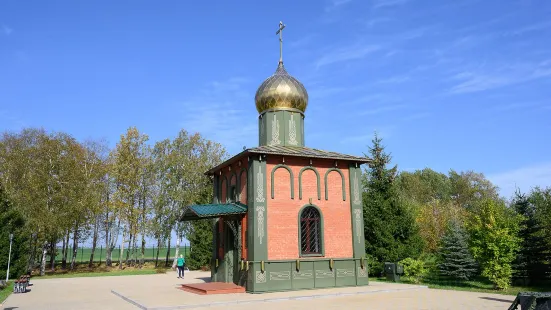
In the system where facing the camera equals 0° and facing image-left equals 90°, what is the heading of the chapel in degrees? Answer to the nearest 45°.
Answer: approximately 90°

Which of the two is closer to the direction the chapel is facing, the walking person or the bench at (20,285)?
the bench

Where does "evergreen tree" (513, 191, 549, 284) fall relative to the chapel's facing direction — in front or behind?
behind

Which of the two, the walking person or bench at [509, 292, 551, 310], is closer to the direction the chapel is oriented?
the walking person

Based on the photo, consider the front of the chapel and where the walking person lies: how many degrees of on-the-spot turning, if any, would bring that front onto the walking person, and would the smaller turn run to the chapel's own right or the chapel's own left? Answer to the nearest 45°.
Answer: approximately 45° to the chapel's own right

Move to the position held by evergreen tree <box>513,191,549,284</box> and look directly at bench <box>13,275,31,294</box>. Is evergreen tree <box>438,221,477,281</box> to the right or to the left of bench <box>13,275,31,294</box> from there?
right

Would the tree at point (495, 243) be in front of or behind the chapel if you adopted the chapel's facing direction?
behind

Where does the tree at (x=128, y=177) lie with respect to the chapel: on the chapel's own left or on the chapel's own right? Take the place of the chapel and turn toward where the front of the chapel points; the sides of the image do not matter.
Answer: on the chapel's own right

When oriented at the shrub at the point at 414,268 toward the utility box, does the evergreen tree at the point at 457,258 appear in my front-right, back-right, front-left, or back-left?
back-right

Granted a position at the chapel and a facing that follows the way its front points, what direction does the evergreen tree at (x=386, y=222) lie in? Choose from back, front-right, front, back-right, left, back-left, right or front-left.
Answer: back-right

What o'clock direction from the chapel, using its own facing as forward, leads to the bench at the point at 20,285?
The bench is roughly at 12 o'clock from the chapel.
